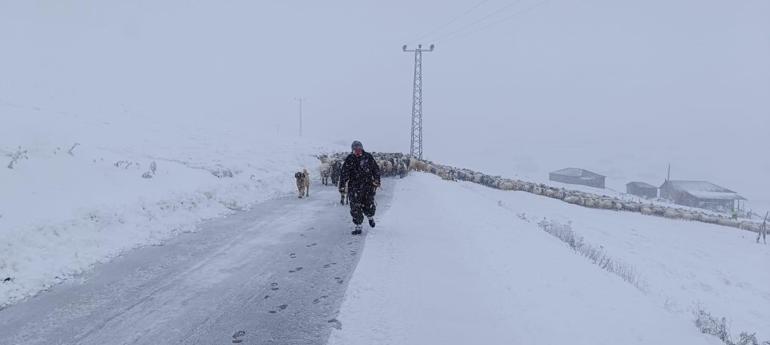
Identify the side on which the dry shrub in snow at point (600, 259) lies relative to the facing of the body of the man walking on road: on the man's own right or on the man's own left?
on the man's own left

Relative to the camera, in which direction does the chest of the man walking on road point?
toward the camera

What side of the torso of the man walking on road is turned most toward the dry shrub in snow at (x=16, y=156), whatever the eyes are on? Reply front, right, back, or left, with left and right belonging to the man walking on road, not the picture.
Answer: right
